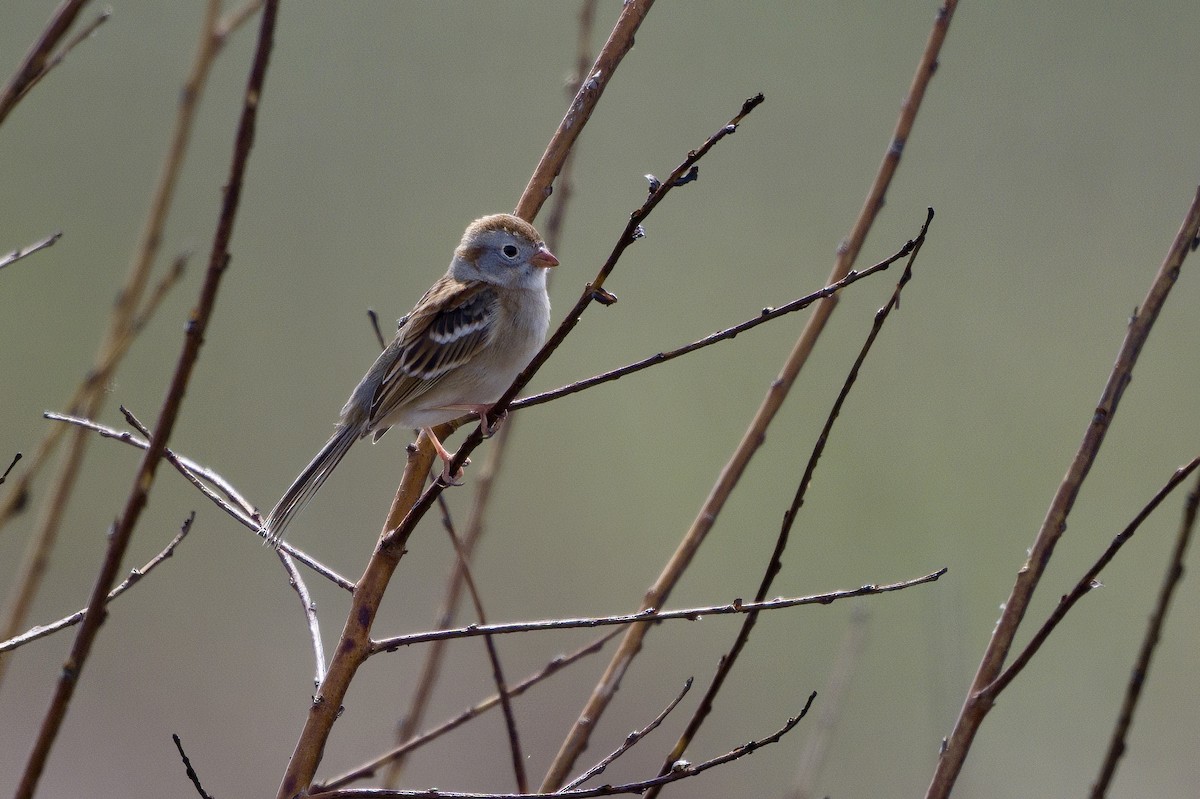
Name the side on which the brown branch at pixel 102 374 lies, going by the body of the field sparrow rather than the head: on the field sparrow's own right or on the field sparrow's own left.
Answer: on the field sparrow's own right

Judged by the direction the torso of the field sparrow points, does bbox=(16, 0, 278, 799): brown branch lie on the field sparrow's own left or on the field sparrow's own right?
on the field sparrow's own right

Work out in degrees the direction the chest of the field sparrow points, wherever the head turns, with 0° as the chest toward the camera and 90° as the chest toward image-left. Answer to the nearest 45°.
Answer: approximately 270°
